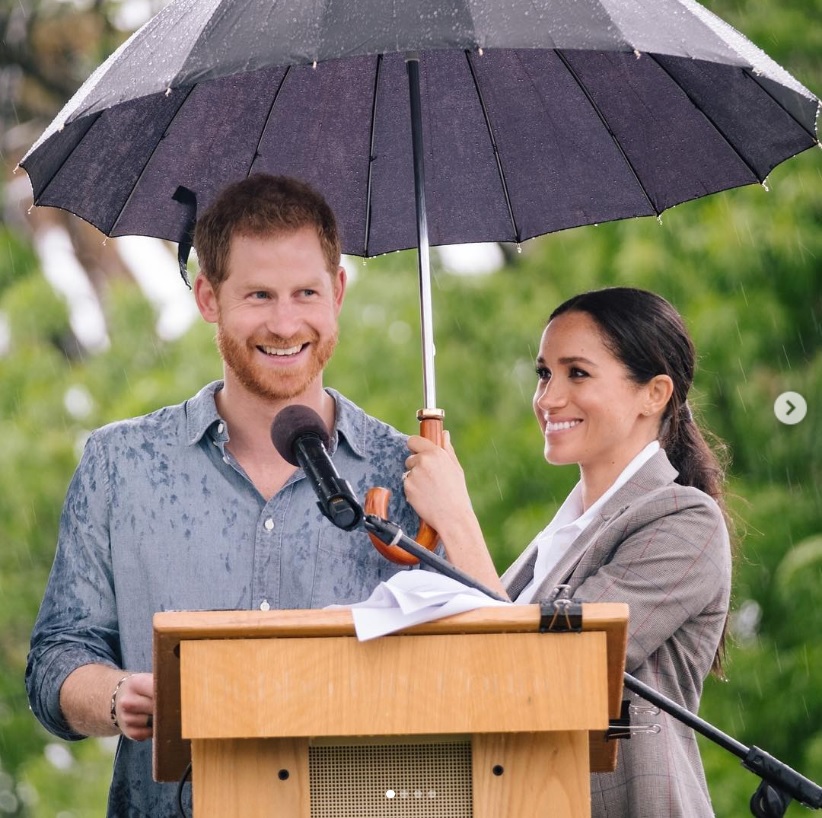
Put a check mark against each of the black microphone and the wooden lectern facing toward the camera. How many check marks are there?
1

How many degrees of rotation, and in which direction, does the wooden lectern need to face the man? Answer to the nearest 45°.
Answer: approximately 180°

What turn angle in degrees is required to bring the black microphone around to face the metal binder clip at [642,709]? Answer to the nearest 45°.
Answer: approximately 90° to its right

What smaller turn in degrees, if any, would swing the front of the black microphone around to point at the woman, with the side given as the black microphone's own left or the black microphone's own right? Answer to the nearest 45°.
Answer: approximately 90° to the black microphone's own right

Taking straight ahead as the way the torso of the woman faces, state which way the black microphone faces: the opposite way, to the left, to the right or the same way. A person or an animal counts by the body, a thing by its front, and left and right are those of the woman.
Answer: to the right

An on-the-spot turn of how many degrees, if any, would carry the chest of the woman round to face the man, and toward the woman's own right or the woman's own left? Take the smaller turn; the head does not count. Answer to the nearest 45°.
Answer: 0° — they already face them

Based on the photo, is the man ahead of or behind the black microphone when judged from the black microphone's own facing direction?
ahead
